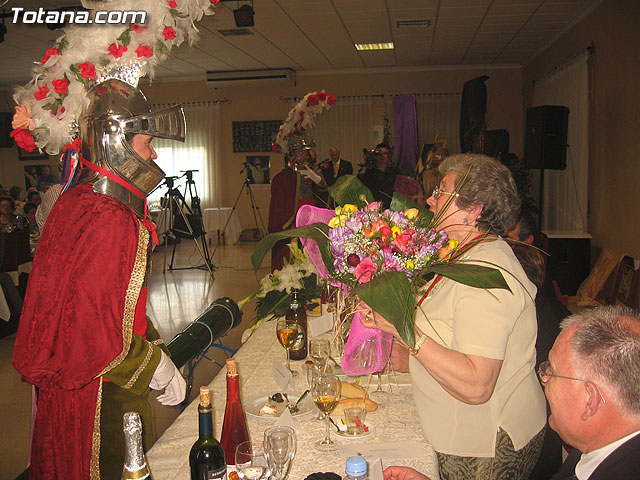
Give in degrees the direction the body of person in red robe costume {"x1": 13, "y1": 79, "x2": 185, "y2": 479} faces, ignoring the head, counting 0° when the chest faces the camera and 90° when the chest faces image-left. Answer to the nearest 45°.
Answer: approximately 270°

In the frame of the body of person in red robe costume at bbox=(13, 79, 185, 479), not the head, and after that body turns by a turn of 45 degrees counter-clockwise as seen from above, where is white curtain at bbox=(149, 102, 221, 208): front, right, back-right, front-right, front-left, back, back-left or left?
front-left

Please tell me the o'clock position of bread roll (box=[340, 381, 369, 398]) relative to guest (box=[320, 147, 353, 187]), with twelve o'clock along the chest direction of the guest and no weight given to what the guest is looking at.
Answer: The bread roll is roughly at 12 o'clock from the guest.

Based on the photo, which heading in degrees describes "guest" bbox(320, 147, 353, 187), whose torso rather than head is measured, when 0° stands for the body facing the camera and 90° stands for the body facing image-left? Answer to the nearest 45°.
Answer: approximately 0°

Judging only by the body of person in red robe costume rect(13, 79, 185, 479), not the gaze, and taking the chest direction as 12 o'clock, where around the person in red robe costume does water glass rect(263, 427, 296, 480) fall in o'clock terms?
The water glass is roughly at 2 o'clock from the person in red robe costume.

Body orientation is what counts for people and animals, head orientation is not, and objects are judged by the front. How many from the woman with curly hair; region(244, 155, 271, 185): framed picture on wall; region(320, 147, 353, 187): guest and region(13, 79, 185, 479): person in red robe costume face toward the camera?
2

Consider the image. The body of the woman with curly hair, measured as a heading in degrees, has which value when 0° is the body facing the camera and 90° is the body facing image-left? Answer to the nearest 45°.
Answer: approximately 90°

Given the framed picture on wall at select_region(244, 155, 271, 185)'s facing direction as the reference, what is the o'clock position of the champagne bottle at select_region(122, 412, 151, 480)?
The champagne bottle is roughly at 12 o'clock from the framed picture on wall.

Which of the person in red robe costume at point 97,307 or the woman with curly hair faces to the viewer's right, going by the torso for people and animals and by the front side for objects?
the person in red robe costume

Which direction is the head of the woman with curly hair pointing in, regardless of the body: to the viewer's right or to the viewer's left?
to the viewer's left
